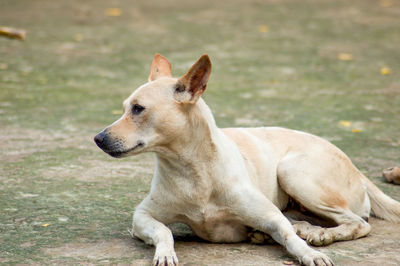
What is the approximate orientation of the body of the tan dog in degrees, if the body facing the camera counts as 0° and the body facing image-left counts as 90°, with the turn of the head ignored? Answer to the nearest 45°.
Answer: approximately 45°

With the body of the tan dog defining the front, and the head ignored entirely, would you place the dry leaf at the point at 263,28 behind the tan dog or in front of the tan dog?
behind

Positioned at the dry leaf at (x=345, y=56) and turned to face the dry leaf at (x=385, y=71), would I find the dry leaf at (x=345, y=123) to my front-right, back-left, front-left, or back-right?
front-right

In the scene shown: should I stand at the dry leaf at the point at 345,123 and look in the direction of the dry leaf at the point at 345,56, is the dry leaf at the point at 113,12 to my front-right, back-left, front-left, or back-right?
front-left

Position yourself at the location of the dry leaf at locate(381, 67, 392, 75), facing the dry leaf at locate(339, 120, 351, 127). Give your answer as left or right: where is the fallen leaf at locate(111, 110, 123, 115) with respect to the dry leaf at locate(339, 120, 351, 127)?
right

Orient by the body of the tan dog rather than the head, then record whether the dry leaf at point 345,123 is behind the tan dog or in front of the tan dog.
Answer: behind

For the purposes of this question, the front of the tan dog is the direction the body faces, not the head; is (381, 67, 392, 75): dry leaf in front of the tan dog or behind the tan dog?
behind
